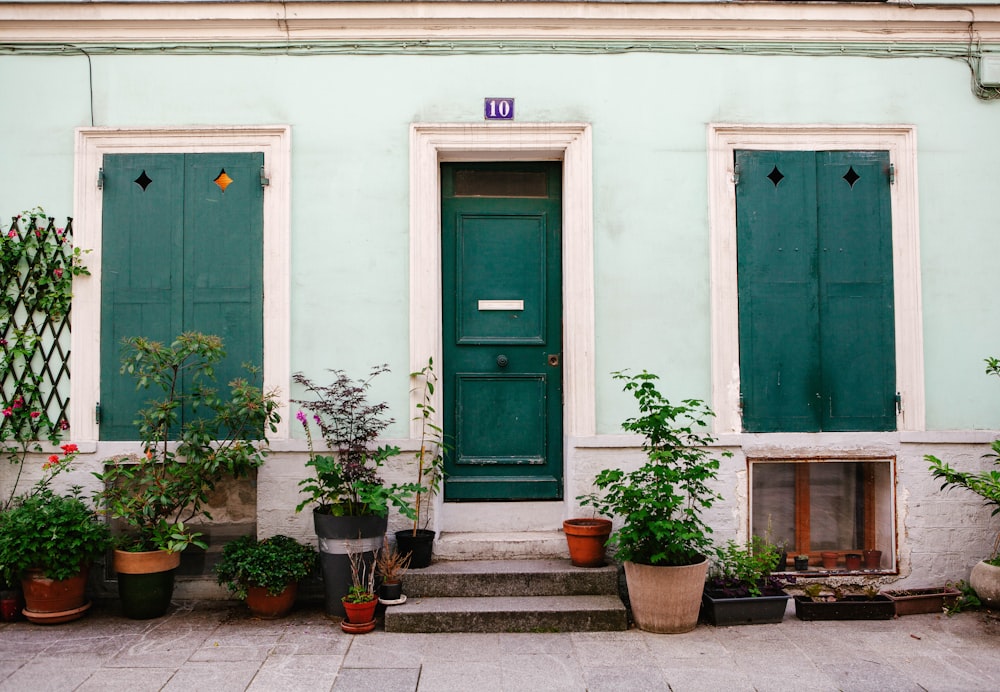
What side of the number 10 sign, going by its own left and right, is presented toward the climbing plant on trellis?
right

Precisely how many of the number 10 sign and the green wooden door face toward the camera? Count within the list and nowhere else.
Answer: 2

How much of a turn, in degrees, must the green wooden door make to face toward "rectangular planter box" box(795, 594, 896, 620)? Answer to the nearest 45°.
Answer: approximately 90° to its left

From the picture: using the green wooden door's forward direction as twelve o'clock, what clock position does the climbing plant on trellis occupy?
The climbing plant on trellis is roughly at 3 o'clock from the green wooden door.

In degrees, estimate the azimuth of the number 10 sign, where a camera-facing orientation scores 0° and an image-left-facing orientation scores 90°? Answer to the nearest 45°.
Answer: approximately 0°

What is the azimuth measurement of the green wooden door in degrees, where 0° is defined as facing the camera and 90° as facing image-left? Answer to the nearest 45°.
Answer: approximately 0°

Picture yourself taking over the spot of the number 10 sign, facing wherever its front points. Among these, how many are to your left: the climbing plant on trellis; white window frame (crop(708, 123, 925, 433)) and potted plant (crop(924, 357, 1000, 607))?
2
